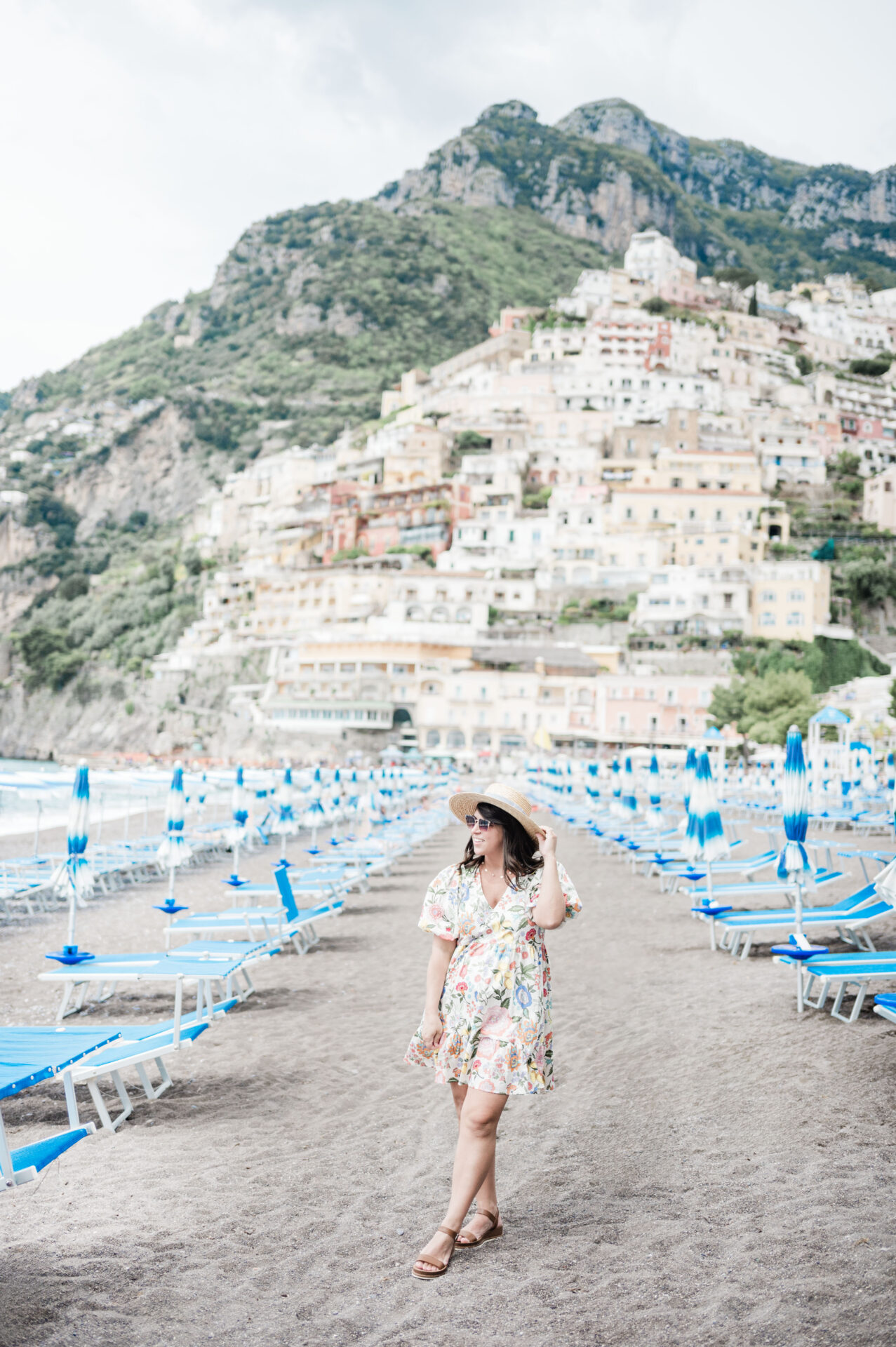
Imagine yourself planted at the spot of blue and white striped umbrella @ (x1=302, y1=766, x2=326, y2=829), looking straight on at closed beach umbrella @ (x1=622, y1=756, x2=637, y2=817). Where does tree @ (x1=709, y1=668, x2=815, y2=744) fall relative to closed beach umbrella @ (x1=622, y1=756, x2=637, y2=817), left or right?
left

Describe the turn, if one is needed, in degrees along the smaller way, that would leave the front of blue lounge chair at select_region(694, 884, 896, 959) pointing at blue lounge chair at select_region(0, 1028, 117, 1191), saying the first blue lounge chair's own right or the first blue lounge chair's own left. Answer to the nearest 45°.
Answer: approximately 45° to the first blue lounge chair's own left

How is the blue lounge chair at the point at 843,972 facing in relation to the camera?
to the viewer's left

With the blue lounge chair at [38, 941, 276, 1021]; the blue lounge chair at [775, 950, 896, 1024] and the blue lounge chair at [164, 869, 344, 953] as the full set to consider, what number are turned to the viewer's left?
3

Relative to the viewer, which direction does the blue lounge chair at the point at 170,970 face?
to the viewer's left

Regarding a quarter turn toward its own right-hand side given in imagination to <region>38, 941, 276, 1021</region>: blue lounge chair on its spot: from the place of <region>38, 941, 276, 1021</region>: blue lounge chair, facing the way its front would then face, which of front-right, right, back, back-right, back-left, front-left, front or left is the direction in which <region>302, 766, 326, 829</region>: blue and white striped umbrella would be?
front

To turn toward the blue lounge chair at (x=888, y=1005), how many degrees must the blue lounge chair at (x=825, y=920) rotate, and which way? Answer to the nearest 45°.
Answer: approximately 90° to its left

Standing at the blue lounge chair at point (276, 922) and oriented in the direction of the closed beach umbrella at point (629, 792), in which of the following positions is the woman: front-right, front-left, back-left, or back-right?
back-right

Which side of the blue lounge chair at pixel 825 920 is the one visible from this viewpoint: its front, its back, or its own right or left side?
left

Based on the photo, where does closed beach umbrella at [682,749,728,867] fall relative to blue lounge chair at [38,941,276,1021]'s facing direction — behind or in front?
behind

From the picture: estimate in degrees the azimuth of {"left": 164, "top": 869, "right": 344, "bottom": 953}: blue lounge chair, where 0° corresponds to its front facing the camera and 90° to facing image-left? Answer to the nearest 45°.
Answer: approximately 90°

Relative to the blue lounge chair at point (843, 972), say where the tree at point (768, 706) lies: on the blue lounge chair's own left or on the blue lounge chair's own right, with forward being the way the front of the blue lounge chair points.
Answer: on the blue lounge chair's own right

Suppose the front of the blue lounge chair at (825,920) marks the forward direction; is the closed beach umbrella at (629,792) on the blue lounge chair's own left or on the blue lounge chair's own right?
on the blue lounge chair's own right
